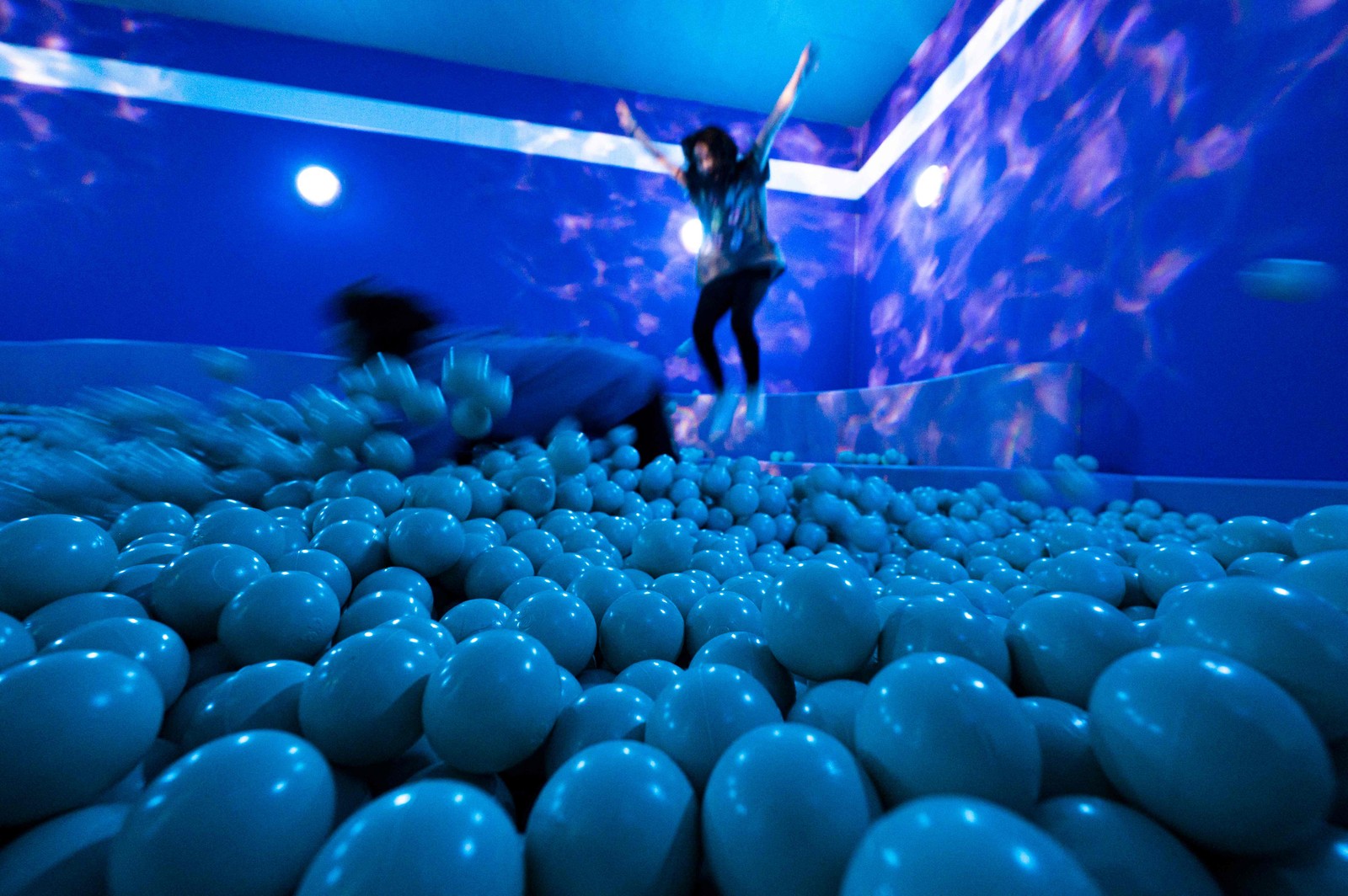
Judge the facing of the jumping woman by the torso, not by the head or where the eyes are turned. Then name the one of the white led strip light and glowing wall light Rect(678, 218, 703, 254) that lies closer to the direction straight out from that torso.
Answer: the white led strip light

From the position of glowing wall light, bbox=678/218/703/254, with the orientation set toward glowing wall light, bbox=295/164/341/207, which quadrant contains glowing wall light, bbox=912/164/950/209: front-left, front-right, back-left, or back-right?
back-left

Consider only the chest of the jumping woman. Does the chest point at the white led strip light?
no

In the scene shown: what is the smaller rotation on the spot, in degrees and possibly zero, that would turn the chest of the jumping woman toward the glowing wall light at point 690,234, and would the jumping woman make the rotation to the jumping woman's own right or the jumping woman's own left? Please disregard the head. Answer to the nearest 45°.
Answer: approximately 135° to the jumping woman's own right

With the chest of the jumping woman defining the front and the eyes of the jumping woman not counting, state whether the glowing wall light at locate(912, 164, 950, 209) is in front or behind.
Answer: behind

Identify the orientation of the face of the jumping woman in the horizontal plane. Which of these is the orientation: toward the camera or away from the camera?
toward the camera

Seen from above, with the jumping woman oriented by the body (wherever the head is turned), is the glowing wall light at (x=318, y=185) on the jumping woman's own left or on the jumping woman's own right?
on the jumping woman's own right
